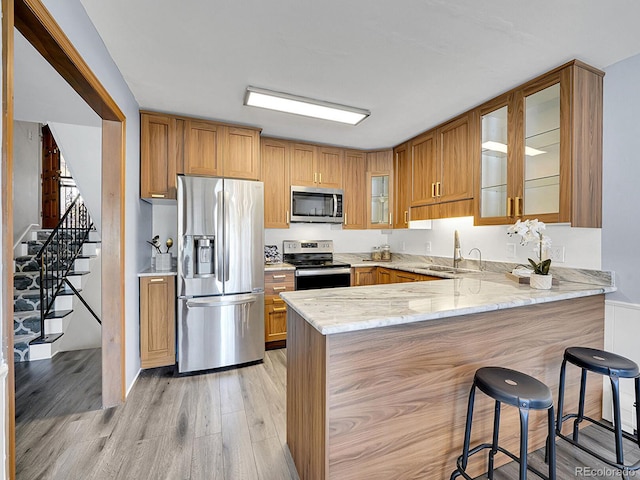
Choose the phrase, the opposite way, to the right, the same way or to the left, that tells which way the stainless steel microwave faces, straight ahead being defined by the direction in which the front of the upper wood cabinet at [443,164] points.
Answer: to the left

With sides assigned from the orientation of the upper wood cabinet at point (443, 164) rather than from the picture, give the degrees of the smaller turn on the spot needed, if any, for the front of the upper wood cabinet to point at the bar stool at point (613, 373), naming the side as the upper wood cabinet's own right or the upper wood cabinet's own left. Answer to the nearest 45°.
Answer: approximately 90° to the upper wood cabinet's own left

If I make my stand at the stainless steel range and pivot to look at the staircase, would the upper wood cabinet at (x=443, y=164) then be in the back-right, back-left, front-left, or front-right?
back-left

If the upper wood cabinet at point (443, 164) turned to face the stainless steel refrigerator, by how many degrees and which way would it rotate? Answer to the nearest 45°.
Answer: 0° — it already faces it

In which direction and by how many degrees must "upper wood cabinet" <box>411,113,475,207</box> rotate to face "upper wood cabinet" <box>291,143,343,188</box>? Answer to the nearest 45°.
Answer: approximately 45° to its right

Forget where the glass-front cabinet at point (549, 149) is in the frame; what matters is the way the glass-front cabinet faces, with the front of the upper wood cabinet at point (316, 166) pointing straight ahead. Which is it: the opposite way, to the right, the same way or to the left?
to the right

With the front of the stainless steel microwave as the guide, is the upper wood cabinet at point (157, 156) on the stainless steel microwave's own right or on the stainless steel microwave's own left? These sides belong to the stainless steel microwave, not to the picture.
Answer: on the stainless steel microwave's own right

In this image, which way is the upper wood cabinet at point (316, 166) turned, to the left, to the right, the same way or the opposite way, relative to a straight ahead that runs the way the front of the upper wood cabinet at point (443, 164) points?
to the left

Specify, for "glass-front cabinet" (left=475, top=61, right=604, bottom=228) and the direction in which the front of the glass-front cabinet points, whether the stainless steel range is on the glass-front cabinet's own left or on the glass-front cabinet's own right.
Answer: on the glass-front cabinet's own right

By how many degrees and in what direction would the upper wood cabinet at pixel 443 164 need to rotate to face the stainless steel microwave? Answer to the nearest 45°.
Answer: approximately 45° to its right

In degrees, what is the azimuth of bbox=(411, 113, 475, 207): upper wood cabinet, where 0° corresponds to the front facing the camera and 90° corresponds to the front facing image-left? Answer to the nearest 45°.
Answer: approximately 45°
